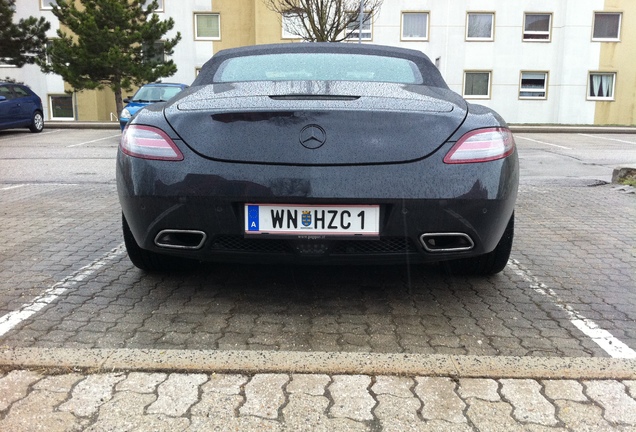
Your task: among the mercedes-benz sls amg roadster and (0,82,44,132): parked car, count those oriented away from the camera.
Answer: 1

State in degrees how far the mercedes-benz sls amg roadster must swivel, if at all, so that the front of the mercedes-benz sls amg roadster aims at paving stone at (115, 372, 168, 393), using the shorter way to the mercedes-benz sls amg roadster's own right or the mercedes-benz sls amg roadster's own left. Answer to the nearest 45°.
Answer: approximately 135° to the mercedes-benz sls amg roadster's own left

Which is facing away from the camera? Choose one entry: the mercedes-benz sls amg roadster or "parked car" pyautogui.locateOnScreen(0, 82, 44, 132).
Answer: the mercedes-benz sls amg roadster

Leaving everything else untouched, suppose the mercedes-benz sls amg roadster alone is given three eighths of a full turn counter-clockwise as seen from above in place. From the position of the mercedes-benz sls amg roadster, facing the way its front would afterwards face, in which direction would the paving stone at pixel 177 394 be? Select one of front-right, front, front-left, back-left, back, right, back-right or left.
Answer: front

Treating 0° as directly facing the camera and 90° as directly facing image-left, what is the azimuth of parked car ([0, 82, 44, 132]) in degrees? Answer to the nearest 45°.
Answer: approximately 45°

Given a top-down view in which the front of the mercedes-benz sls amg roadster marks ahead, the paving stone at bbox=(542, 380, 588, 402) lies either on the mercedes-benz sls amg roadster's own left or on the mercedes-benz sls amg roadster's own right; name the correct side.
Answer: on the mercedes-benz sls amg roadster's own right

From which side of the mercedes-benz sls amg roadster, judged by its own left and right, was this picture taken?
back
